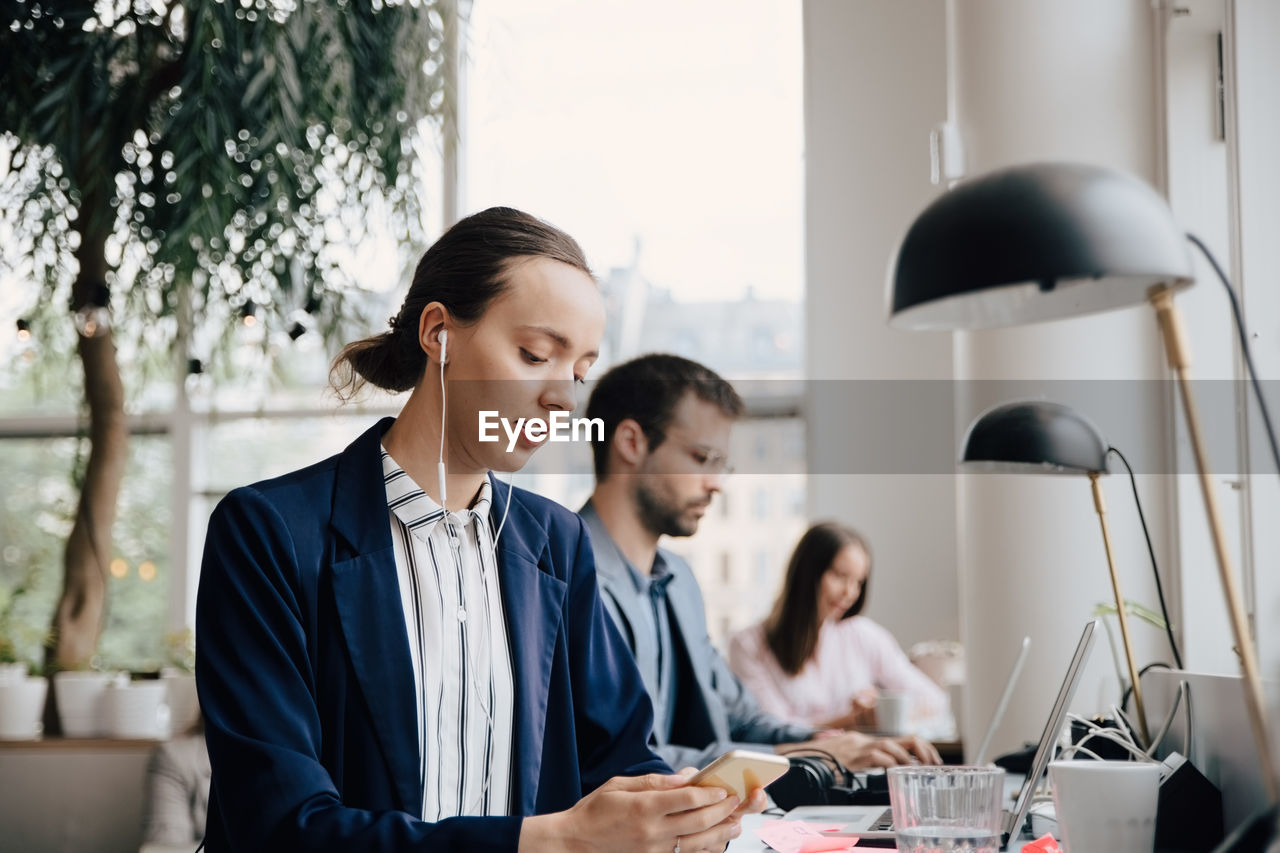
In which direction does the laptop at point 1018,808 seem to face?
to the viewer's left

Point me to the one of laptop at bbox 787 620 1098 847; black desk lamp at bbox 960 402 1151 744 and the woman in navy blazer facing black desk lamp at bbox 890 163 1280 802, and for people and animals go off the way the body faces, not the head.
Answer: the woman in navy blazer

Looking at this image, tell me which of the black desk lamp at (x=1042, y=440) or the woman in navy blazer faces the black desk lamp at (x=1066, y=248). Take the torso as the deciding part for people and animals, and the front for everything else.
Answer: the woman in navy blazer

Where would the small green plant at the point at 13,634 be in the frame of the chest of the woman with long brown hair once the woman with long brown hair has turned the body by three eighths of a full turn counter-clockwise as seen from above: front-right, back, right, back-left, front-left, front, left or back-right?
left

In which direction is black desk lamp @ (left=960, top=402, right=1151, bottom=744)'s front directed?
to the viewer's left

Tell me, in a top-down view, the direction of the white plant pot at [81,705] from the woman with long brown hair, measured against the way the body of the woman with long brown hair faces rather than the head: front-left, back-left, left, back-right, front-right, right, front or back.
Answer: back-right

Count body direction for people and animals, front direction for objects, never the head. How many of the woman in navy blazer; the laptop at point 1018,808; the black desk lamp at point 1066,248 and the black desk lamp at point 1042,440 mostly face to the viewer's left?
3

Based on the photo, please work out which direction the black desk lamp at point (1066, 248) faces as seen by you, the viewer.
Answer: facing to the left of the viewer

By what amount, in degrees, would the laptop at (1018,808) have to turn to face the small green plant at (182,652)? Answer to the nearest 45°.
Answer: approximately 45° to its right

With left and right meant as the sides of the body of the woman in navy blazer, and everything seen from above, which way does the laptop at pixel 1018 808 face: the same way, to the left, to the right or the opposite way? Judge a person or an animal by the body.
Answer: the opposite way

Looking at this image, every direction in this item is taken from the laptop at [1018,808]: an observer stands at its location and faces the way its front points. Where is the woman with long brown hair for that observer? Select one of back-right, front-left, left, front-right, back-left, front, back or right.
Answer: right
